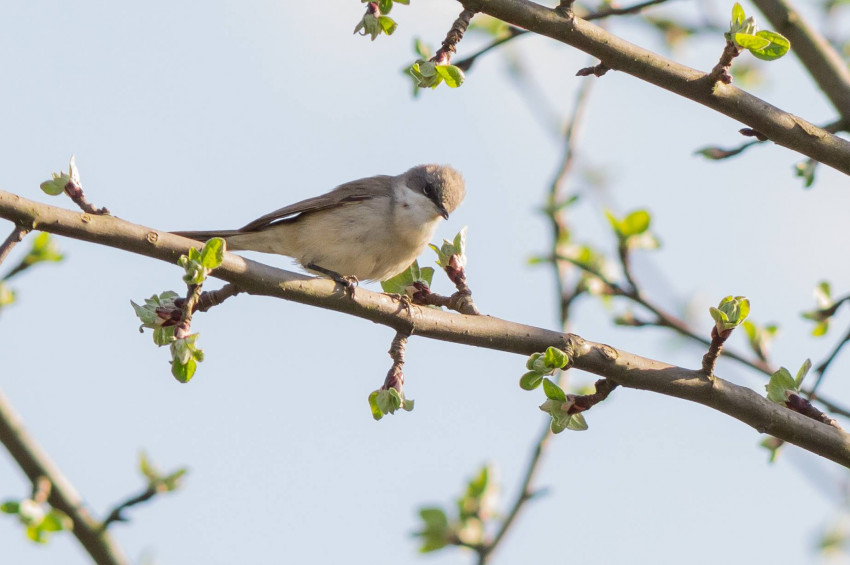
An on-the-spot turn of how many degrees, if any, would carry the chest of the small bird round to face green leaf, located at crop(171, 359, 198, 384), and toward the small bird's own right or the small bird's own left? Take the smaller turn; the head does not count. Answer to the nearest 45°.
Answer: approximately 180°

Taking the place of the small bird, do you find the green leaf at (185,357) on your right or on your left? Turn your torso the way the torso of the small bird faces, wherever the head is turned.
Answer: on your right

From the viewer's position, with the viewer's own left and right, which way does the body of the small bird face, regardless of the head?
facing to the right of the viewer

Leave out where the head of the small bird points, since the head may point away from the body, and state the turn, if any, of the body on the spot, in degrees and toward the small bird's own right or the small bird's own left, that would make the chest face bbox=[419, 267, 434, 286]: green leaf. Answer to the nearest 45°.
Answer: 0° — it already faces it

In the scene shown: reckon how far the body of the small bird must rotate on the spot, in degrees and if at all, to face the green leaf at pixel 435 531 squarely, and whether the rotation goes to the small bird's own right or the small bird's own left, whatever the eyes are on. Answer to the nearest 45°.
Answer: approximately 90° to the small bird's own left
